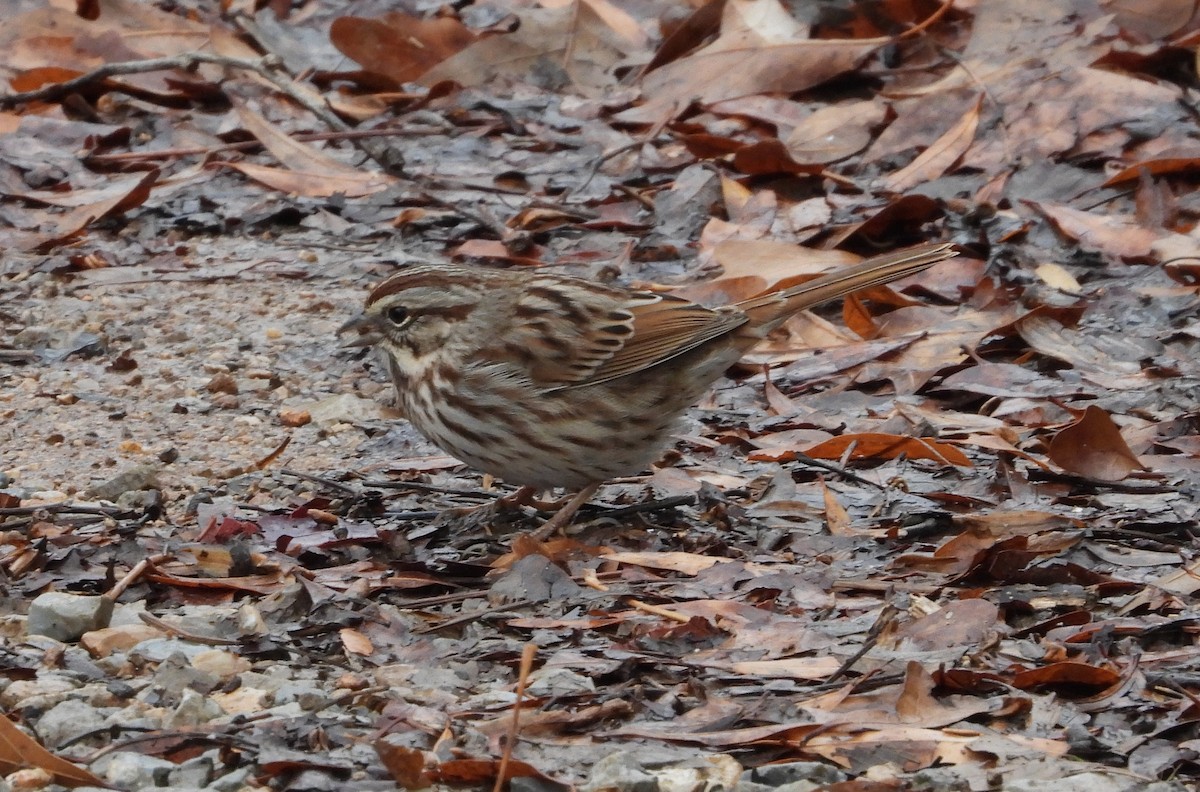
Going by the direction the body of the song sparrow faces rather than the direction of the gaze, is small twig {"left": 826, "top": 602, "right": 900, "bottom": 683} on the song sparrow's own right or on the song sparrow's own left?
on the song sparrow's own left

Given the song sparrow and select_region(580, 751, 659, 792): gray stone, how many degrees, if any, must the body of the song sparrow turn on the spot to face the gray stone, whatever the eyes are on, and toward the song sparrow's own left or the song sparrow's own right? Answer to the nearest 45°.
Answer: approximately 90° to the song sparrow's own left

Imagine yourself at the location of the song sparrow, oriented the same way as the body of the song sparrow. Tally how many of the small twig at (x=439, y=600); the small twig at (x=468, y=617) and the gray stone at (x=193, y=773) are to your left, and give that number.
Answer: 3

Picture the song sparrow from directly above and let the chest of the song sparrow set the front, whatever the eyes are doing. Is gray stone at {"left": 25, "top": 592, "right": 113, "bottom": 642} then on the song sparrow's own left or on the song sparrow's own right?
on the song sparrow's own left

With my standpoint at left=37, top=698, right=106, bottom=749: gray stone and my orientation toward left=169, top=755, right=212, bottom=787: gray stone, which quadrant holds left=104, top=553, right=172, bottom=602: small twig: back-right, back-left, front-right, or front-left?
back-left

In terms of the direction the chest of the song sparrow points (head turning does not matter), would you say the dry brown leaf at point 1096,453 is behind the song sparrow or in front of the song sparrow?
behind

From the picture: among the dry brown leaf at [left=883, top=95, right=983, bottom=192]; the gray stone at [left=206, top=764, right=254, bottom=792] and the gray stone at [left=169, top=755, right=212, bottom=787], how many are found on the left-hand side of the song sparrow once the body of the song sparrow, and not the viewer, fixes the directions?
2

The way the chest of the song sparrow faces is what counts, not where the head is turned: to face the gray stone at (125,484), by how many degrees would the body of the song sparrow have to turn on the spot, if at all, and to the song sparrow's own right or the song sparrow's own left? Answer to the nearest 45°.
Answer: approximately 45° to the song sparrow's own left

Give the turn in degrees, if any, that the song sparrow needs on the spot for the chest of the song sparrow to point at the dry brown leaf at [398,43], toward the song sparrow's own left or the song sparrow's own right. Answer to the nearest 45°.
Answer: approximately 90° to the song sparrow's own right

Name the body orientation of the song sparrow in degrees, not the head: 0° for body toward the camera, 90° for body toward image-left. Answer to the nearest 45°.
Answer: approximately 90°

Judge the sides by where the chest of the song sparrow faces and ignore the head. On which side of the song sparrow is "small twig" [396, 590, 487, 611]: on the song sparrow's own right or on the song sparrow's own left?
on the song sparrow's own left
